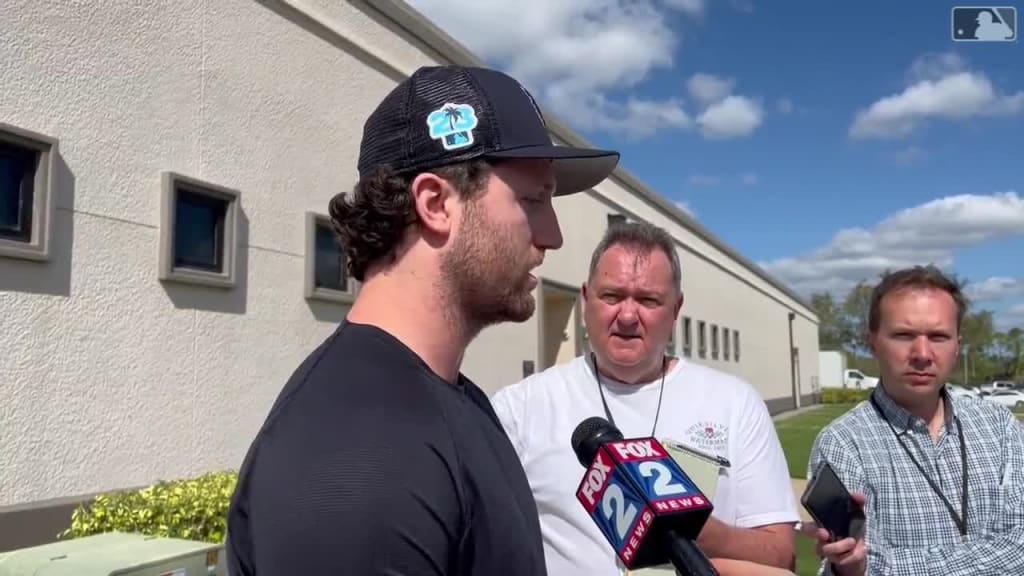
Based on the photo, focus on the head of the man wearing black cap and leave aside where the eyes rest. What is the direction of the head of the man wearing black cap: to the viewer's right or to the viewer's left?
to the viewer's right

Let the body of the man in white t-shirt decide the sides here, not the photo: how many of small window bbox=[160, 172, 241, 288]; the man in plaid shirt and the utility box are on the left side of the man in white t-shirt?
1

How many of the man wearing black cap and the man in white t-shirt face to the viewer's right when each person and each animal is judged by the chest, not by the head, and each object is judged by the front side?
1

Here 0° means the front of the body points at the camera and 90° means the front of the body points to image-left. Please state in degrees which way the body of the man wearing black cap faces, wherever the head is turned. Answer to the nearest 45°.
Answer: approximately 270°

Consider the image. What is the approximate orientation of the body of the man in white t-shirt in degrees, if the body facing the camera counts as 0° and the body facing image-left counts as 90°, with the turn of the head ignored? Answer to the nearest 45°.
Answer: approximately 0°

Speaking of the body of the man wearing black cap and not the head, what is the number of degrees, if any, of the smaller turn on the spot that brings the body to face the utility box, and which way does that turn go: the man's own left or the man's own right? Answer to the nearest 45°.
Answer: approximately 135° to the man's own left

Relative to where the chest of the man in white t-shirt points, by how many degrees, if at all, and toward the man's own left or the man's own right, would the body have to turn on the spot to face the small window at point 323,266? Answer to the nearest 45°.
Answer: approximately 135° to the man's own right

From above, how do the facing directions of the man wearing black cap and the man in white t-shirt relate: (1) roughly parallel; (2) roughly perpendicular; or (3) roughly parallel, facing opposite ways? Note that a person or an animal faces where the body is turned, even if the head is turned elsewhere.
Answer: roughly perpendicular
